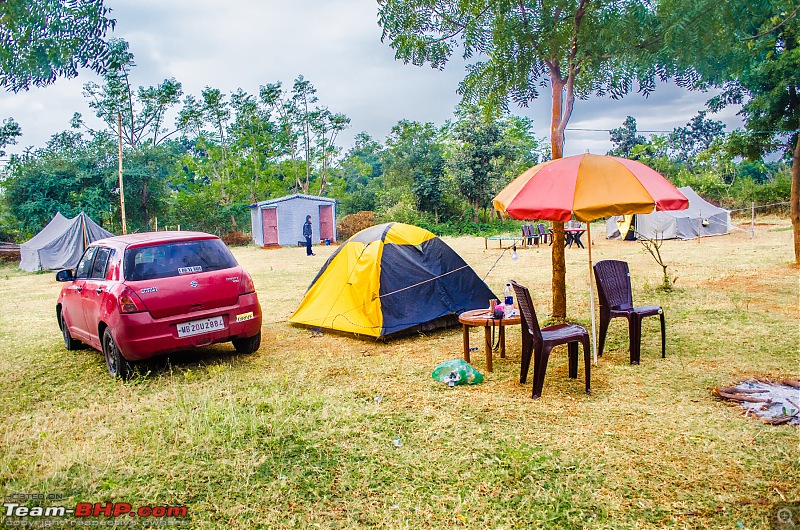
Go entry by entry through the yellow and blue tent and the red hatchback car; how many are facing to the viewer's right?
0

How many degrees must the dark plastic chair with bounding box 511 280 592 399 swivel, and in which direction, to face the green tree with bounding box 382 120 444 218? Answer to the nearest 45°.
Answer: approximately 90° to its left

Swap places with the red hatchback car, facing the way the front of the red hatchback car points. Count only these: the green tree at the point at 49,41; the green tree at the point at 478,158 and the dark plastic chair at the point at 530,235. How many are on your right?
2

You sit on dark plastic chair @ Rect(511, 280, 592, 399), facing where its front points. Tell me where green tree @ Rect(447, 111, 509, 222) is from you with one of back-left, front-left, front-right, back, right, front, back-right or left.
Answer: left

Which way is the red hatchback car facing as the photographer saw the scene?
facing away from the viewer and to the left of the viewer

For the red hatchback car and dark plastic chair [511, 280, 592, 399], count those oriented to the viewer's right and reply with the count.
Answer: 1

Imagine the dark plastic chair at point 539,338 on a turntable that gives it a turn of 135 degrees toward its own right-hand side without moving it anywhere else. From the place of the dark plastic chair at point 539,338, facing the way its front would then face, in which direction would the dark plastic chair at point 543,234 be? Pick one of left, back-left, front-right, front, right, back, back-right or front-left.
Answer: back-right

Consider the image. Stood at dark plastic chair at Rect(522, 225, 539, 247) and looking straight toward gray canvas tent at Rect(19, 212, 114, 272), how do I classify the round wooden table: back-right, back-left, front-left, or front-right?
front-left

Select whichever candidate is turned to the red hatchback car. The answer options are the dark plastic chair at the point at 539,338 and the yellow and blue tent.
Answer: the yellow and blue tent

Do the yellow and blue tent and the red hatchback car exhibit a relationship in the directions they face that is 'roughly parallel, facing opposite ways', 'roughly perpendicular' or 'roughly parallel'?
roughly perpendicular

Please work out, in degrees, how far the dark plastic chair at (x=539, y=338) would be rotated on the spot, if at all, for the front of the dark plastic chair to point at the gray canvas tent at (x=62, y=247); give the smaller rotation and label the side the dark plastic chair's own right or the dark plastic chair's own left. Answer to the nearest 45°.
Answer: approximately 135° to the dark plastic chair's own left

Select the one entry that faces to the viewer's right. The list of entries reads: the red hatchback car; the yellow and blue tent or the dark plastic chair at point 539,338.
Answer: the dark plastic chair

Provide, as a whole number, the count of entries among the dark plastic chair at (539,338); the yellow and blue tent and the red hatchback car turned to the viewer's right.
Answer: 1

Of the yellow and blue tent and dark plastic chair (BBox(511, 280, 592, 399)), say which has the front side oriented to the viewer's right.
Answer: the dark plastic chair

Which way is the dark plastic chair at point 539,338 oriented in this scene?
to the viewer's right
